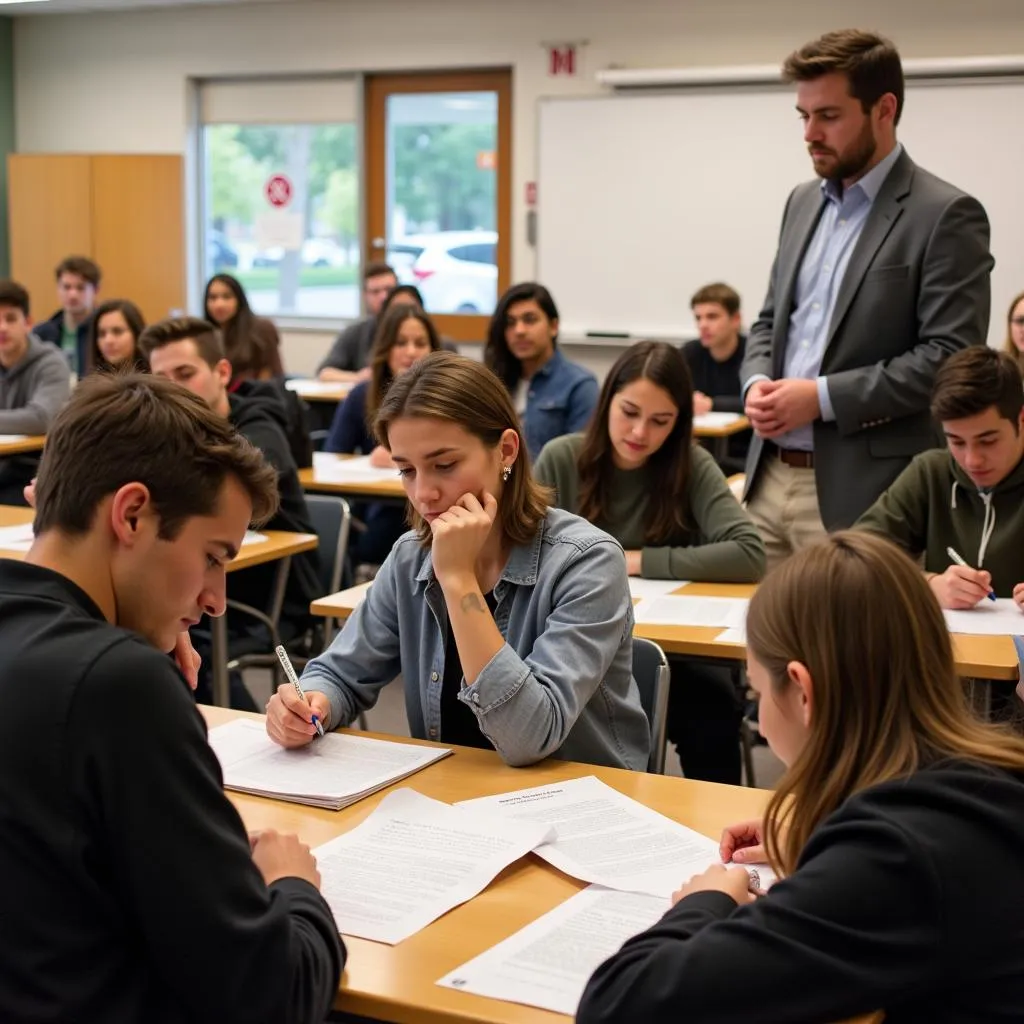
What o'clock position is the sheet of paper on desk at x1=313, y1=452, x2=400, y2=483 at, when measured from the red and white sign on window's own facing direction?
The sheet of paper on desk is roughly at 12 o'clock from the red and white sign on window.

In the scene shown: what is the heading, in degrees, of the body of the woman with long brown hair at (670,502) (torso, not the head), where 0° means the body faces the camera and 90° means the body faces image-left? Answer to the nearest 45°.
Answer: approximately 0°

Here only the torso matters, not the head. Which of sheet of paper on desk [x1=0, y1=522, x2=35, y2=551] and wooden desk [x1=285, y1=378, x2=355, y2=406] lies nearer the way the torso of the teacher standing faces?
the sheet of paper on desk

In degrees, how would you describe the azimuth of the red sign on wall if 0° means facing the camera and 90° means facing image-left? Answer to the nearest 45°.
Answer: approximately 0°

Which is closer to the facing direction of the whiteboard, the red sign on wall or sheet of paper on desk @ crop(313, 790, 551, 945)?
the sheet of paper on desk

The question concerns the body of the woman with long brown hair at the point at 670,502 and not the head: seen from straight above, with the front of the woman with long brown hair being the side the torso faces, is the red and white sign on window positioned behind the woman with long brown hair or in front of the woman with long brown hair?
behind

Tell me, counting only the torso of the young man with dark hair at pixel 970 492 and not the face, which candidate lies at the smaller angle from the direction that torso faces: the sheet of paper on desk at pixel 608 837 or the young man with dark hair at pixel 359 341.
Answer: the sheet of paper on desk
